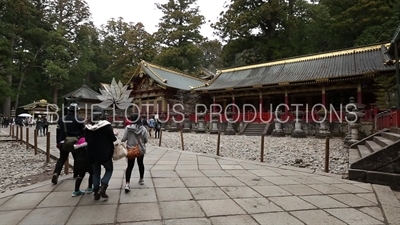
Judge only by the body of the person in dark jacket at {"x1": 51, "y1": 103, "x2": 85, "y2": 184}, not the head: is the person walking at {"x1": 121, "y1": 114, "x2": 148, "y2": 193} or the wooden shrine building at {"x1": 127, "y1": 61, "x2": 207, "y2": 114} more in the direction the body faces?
the wooden shrine building

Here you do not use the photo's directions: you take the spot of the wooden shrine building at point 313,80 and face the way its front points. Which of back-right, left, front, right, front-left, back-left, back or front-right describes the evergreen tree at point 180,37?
right

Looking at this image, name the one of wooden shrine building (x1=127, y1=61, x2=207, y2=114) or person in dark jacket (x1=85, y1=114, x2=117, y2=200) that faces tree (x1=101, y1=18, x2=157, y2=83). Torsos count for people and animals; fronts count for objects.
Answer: the person in dark jacket

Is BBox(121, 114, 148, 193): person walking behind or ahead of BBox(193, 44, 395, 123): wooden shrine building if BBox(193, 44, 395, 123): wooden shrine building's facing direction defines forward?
ahead

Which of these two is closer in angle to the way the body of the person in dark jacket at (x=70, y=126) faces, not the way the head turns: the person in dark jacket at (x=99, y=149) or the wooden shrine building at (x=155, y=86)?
the wooden shrine building

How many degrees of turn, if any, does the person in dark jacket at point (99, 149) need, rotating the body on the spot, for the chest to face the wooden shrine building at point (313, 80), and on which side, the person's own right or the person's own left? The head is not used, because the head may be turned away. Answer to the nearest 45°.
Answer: approximately 45° to the person's own right

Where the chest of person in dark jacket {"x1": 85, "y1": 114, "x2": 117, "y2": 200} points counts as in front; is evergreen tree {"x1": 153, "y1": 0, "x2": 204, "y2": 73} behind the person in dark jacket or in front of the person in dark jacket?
in front

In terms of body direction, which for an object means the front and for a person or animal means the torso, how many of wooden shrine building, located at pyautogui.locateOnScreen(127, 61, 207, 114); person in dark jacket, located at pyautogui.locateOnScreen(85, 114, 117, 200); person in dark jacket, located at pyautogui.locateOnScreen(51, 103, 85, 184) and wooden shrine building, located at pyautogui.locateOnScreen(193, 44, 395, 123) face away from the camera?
2

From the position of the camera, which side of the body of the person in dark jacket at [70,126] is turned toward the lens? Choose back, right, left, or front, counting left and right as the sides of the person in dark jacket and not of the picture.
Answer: back

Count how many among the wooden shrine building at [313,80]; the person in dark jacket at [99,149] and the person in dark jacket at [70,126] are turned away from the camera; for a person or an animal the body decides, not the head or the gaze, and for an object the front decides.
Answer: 2

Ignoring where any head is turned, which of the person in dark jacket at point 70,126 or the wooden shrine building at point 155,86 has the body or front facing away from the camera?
the person in dark jacket

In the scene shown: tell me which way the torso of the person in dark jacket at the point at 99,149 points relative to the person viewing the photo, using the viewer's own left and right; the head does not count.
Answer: facing away from the viewer

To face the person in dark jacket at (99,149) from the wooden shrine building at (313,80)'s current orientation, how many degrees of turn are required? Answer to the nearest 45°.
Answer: approximately 45° to its left

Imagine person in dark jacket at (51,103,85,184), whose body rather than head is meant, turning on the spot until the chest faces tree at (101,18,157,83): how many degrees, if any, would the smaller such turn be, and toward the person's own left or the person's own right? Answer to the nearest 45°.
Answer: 0° — they already face it

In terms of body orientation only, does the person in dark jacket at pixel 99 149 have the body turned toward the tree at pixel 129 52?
yes

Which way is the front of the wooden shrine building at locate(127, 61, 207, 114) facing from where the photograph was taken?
facing the viewer and to the left of the viewer
